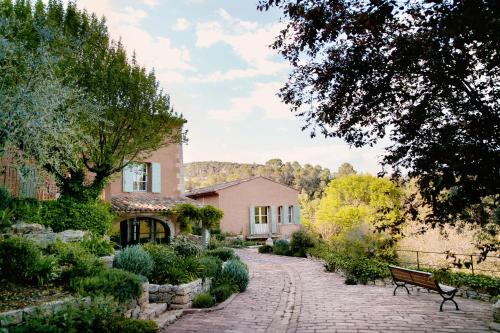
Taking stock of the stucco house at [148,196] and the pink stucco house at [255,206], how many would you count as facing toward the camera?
2

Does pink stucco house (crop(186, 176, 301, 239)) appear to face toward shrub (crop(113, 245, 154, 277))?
yes

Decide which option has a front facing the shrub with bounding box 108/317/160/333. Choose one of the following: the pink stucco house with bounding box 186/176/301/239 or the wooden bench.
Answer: the pink stucco house

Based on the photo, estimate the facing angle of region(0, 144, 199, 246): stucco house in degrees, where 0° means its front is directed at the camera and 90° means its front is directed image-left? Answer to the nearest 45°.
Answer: approximately 0°

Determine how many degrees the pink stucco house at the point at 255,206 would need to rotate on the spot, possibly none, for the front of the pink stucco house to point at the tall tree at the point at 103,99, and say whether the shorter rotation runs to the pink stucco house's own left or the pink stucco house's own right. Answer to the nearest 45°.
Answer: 0° — it already faces it

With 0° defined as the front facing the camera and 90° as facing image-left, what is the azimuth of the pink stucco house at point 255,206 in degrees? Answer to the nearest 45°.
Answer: approximately 0°

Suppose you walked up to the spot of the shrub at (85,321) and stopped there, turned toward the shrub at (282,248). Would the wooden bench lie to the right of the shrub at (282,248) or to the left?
right
